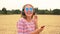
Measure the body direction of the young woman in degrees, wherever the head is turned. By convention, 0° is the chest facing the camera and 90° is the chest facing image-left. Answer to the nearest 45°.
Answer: approximately 315°
